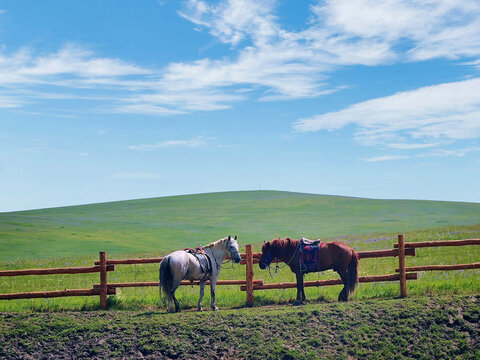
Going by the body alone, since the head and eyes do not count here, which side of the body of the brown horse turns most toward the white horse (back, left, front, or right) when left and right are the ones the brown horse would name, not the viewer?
front

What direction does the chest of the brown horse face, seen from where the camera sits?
to the viewer's left
